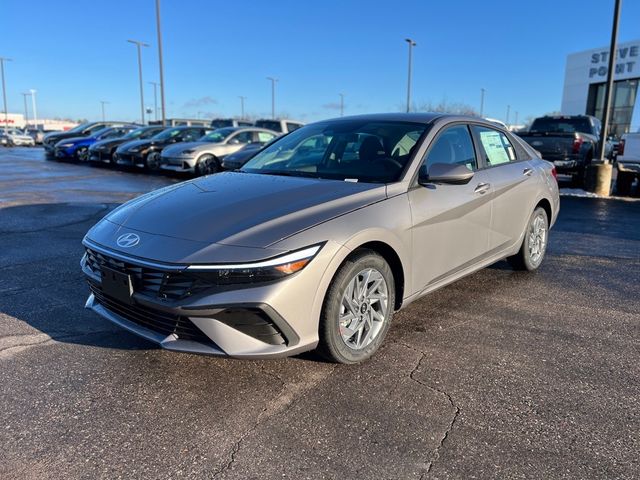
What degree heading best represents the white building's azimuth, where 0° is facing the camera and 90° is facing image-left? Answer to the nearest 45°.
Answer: approximately 45°

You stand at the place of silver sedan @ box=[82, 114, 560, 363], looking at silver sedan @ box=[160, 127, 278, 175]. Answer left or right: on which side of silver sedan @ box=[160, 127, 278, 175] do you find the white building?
right

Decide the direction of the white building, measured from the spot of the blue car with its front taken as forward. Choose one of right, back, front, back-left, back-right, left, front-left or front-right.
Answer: back-left

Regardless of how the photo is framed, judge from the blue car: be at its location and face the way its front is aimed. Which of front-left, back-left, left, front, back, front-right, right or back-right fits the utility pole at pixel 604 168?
left

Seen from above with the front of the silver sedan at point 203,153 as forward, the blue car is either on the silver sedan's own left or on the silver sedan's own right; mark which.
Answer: on the silver sedan's own right

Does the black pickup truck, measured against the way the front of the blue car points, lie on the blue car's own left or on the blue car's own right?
on the blue car's own left

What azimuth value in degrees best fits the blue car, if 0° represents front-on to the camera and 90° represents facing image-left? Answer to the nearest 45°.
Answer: approximately 45°

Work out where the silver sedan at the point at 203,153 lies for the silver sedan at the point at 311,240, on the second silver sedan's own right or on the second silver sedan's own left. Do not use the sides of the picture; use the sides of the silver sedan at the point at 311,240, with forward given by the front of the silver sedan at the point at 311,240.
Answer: on the second silver sedan's own right

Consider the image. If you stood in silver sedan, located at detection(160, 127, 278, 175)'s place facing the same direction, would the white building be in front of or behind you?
behind

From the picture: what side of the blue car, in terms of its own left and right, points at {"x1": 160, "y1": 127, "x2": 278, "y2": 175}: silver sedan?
left

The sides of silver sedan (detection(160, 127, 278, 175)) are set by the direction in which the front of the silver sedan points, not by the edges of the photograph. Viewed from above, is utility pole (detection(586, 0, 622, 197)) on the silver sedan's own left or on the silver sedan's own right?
on the silver sedan's own left

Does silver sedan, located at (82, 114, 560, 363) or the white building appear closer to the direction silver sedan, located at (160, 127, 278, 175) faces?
the silver sedan

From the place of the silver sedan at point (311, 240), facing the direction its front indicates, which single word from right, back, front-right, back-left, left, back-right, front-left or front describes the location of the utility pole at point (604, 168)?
back
